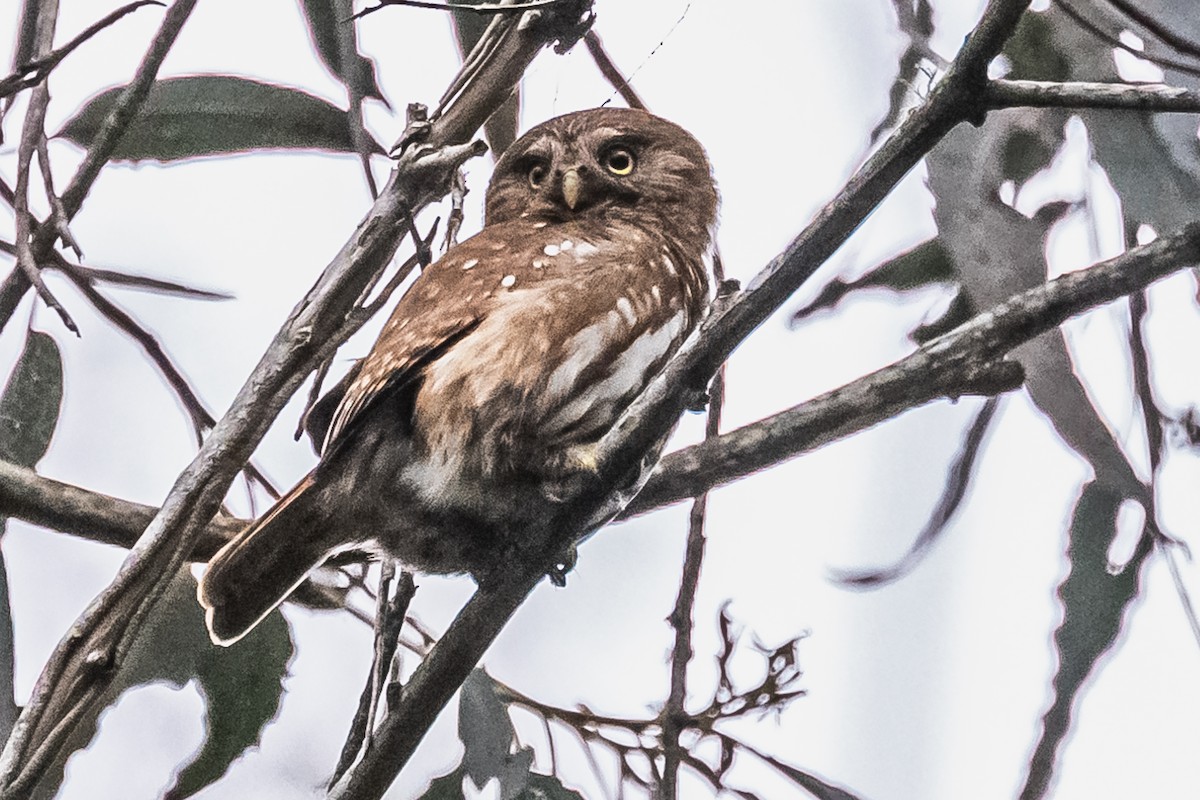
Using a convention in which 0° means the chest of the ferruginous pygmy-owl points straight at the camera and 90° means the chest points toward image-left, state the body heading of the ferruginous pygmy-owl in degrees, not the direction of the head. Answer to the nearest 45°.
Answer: approximately 270°
